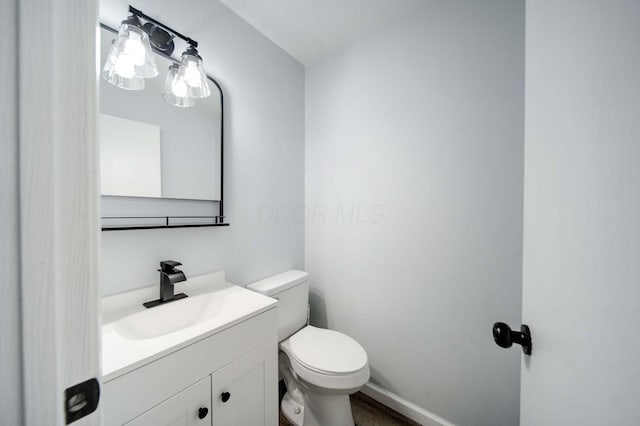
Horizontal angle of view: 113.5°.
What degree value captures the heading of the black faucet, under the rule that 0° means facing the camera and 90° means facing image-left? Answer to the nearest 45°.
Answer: approximately 315°

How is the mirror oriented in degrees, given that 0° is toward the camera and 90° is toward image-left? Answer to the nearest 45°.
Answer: approximately 315°

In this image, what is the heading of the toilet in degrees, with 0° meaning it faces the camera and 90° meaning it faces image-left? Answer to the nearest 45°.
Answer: approximately 315°

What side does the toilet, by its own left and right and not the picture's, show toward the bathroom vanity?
right

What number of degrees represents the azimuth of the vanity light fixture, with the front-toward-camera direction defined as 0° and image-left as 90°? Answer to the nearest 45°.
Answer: approximately 315°
